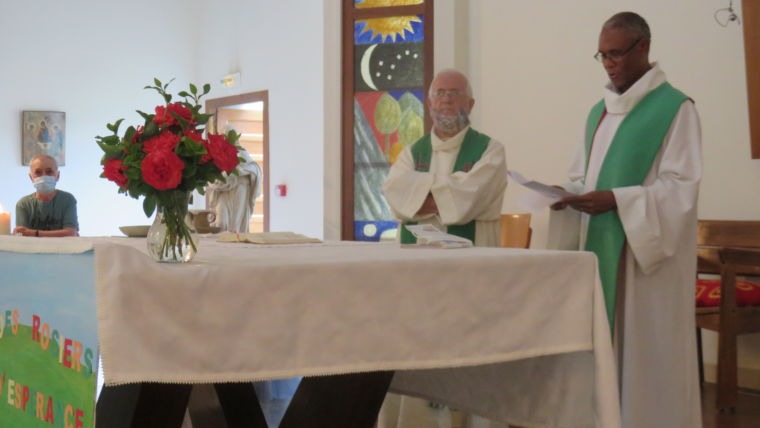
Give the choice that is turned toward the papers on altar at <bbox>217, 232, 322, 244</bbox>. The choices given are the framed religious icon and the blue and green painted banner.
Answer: the framed religious icon

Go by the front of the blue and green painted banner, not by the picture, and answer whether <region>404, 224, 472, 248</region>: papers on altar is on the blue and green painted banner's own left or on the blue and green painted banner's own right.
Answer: on the blue and green painted banner's own left

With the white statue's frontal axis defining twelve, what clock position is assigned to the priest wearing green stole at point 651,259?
The priest wearing green stole is roughly at 10 o'clock from the white statue.

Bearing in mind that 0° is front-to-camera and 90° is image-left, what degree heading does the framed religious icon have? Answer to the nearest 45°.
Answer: approximately 0°

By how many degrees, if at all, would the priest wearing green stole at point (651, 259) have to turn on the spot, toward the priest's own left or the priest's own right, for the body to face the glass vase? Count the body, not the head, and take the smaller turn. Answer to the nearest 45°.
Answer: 0° — they already face it

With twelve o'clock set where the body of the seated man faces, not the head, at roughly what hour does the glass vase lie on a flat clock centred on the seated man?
The glass vase is roughly at 12 o'clock from the seated man.
